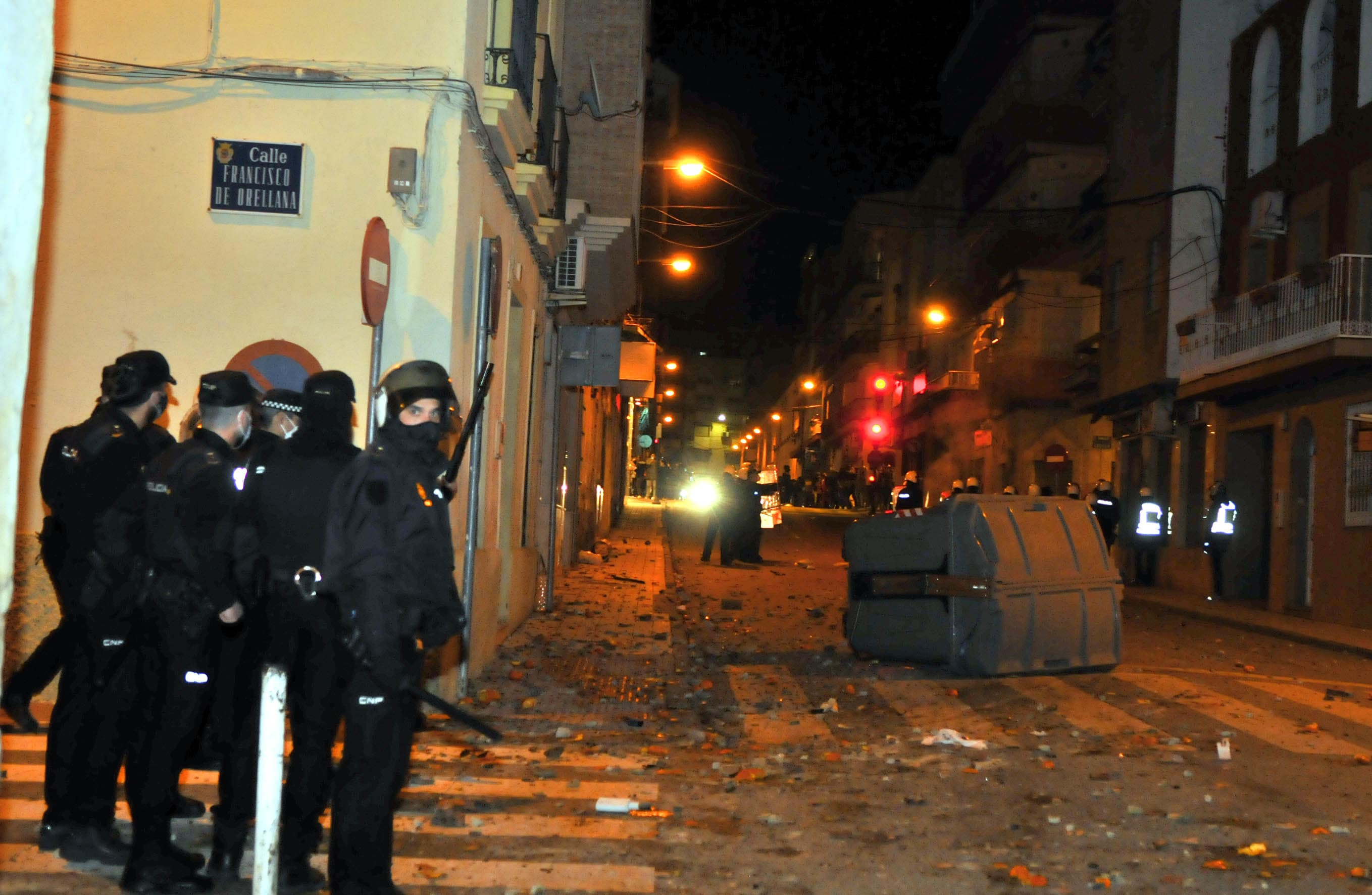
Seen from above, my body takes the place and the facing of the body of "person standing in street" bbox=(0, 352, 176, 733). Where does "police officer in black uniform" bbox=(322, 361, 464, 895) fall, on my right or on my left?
on my right

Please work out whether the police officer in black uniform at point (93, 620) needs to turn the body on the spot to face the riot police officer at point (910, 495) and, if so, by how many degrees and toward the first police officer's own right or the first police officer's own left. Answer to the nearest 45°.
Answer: approximately 45° to the first police officer's own left

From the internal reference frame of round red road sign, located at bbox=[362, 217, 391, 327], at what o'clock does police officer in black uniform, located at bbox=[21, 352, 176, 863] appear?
The police officer in black uniform is roughly at 4 o'clock from the round red road sign.

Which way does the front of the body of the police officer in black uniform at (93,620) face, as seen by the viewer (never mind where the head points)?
to the viewer's right

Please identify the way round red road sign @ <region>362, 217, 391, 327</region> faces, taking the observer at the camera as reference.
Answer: facing to the right of the viewer

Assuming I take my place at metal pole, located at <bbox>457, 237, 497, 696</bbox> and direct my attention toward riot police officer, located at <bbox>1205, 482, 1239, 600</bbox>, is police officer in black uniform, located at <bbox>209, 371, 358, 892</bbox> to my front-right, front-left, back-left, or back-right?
back-right

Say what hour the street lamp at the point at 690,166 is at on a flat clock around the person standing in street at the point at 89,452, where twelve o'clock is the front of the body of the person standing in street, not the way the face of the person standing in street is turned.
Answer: The street lamp is roughly at 10 o'clock from the person standing in street.

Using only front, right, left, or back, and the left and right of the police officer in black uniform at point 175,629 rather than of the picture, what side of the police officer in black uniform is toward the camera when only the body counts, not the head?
right
